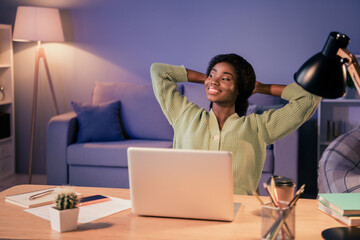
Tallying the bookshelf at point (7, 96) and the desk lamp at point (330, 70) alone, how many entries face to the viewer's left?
1

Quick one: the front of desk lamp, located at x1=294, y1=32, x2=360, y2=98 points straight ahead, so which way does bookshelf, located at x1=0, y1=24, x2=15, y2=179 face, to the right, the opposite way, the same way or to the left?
the opposite way

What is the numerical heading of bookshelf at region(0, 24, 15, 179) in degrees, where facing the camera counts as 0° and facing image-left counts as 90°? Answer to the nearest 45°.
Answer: approximately 315°

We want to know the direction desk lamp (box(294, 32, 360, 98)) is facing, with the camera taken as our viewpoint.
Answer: facing to the left of the viewer

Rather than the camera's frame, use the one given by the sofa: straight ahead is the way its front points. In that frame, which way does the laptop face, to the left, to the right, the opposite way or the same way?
the opposite way

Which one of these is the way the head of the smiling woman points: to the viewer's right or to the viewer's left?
to the viewer's left

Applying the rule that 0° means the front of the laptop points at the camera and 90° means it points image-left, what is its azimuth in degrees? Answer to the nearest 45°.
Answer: approximately 180°

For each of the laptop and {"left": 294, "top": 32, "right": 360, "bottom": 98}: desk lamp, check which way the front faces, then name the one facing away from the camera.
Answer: the laptop
